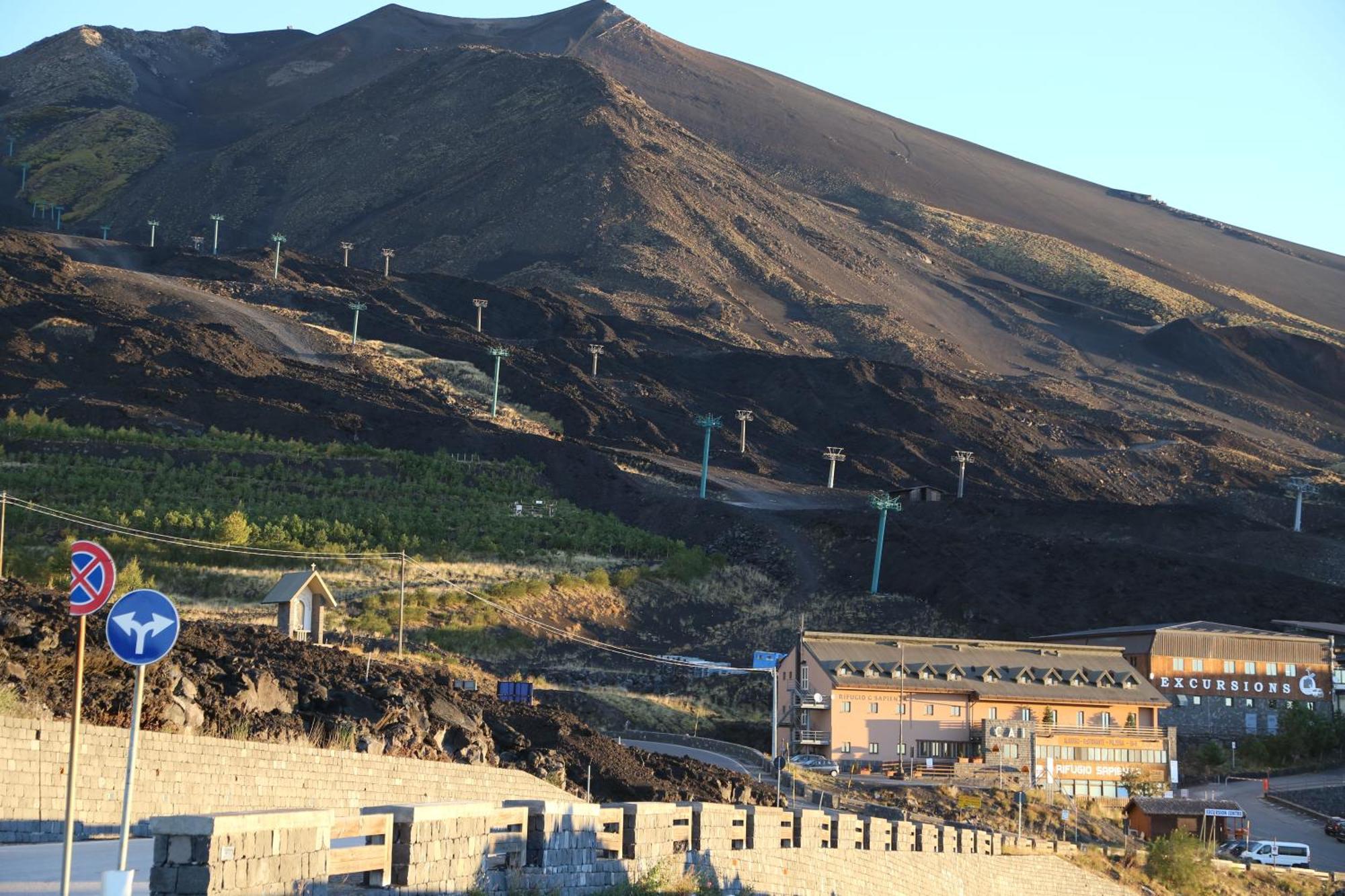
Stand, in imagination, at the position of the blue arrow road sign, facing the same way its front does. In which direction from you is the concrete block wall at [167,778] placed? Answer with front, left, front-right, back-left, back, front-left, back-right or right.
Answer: back

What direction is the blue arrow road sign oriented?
toward the camera

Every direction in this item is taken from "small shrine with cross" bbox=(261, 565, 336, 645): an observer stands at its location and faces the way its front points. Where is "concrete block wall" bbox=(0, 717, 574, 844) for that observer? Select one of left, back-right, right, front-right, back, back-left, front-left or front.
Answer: front-right

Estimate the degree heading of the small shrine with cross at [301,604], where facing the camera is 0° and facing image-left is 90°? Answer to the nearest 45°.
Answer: approximately 315°

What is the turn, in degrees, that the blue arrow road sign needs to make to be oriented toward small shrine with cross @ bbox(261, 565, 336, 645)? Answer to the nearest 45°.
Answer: approximately 180°

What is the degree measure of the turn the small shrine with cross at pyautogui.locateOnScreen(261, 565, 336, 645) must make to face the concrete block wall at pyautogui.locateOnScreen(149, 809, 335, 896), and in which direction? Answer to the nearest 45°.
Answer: approximately 45° to its right

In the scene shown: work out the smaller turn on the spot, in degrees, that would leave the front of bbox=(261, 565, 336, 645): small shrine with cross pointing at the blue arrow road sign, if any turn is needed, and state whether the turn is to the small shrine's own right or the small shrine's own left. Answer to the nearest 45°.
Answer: approximately 45° to the small shrine's own right

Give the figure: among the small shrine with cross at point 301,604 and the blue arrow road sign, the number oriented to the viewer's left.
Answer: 0

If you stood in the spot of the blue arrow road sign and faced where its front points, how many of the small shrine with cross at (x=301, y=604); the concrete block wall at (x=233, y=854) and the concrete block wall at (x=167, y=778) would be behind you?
2

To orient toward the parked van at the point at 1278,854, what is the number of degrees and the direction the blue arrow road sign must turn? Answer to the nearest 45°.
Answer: approximately 135° to its left

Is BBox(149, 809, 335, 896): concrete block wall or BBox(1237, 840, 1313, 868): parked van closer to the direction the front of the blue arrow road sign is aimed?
the concrete block wall

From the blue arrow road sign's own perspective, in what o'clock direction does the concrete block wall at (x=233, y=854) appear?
The concrete block wall is roughly at 11 o'clock from the blue arrow road sign.
